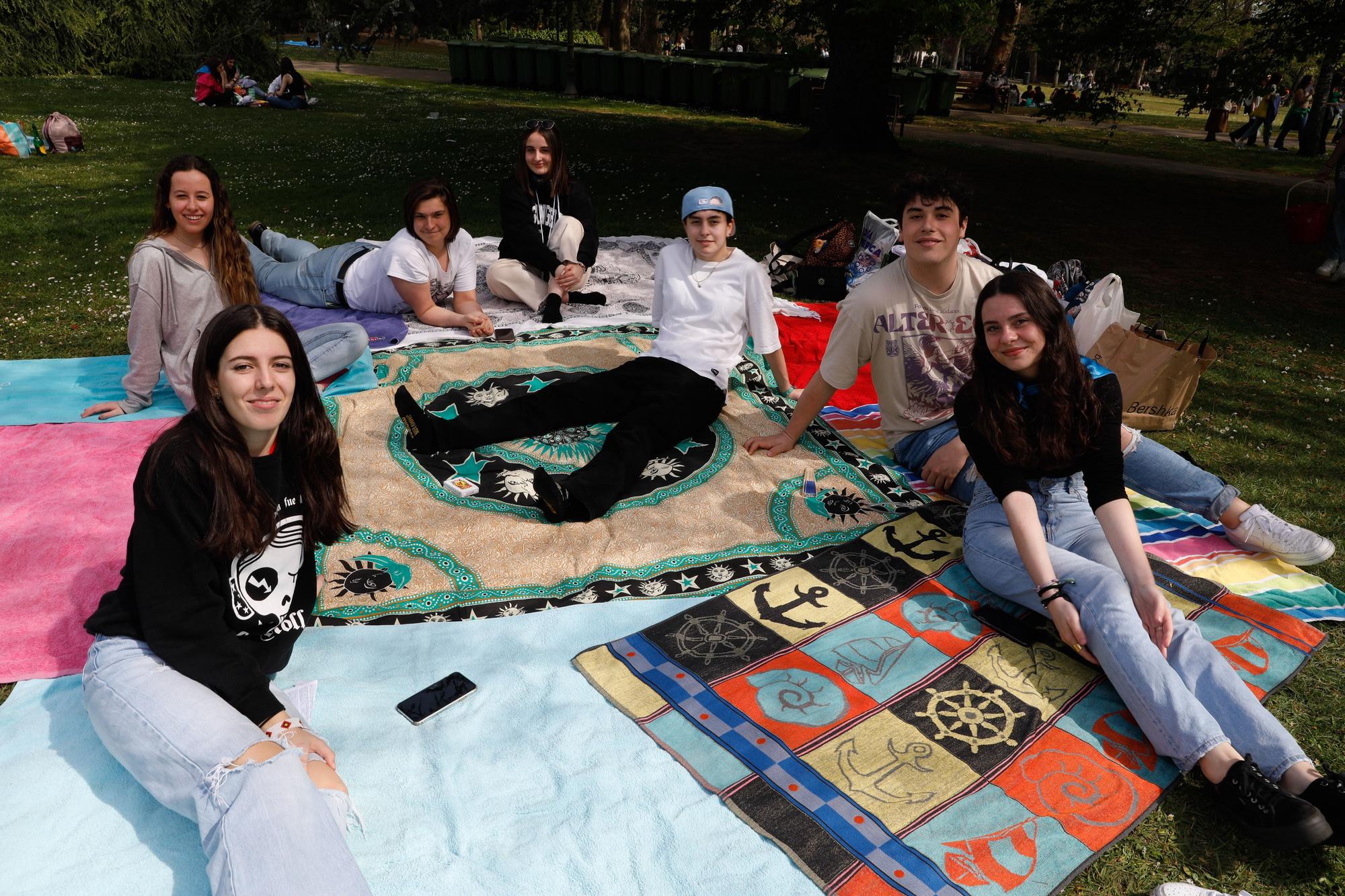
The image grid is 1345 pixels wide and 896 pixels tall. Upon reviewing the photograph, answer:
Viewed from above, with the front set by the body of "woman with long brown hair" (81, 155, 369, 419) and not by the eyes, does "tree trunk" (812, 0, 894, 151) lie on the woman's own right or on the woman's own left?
on the woman's own left

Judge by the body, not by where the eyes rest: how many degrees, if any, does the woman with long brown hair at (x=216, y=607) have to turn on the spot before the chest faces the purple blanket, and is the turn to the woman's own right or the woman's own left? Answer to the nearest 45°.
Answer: approximately 135° to the woman's own left

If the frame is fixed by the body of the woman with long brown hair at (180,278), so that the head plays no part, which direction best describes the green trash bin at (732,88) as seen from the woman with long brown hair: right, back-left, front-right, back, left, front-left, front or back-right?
left

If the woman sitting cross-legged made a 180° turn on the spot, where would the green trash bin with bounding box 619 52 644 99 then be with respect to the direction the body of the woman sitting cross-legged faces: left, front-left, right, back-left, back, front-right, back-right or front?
front

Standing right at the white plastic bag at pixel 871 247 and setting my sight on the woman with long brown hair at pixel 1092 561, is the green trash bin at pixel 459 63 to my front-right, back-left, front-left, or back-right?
back-right

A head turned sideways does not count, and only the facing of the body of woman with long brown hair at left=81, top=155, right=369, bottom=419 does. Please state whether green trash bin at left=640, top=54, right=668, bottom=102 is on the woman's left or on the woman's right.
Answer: on the woman's left

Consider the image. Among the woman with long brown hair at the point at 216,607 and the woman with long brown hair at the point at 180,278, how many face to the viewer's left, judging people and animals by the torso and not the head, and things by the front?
0

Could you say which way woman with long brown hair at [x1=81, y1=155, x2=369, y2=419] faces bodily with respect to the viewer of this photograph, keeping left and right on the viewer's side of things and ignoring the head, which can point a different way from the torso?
facing the viewer and to the right of the viewer

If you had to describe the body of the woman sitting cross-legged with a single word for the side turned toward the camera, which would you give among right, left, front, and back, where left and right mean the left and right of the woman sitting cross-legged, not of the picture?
front

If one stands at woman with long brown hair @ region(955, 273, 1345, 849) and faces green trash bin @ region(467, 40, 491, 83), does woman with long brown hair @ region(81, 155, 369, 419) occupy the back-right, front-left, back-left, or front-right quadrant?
front-left

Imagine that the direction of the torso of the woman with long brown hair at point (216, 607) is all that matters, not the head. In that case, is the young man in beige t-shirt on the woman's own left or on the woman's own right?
on the woman's own left

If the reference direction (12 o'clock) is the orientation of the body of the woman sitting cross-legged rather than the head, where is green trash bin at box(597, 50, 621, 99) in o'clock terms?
The green trash bin is roughly at 6 o'clock from the woman sitting cross-legged.

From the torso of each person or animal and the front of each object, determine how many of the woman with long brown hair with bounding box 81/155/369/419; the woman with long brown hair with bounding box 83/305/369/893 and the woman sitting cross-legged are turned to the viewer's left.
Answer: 0
